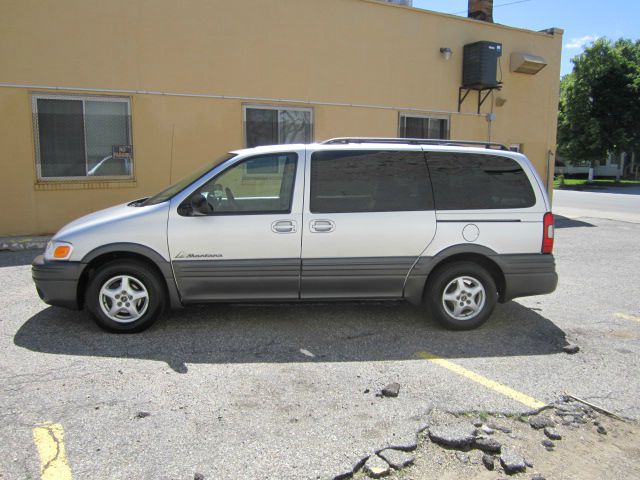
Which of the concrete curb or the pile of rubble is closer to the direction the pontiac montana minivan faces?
the concrete curb

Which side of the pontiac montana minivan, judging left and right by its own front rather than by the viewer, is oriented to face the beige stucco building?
right

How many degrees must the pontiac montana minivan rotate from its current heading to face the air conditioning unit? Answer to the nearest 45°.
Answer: approximately 135° to its right

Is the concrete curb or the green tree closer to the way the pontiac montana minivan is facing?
the concrete curb

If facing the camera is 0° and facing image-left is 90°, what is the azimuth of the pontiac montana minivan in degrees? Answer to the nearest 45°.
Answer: approximately 90°

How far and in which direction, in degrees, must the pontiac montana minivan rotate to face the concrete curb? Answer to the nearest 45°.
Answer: approximately 45° to its right

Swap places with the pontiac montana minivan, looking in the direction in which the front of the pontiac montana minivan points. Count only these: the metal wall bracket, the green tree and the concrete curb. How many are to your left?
0

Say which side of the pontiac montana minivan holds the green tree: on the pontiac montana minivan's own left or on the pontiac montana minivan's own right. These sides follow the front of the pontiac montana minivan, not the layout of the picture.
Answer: on the pontiac montana minivan's own right

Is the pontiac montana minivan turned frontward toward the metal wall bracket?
no

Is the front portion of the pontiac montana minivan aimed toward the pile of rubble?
no

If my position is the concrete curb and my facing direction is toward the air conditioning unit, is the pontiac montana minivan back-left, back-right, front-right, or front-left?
front-right
